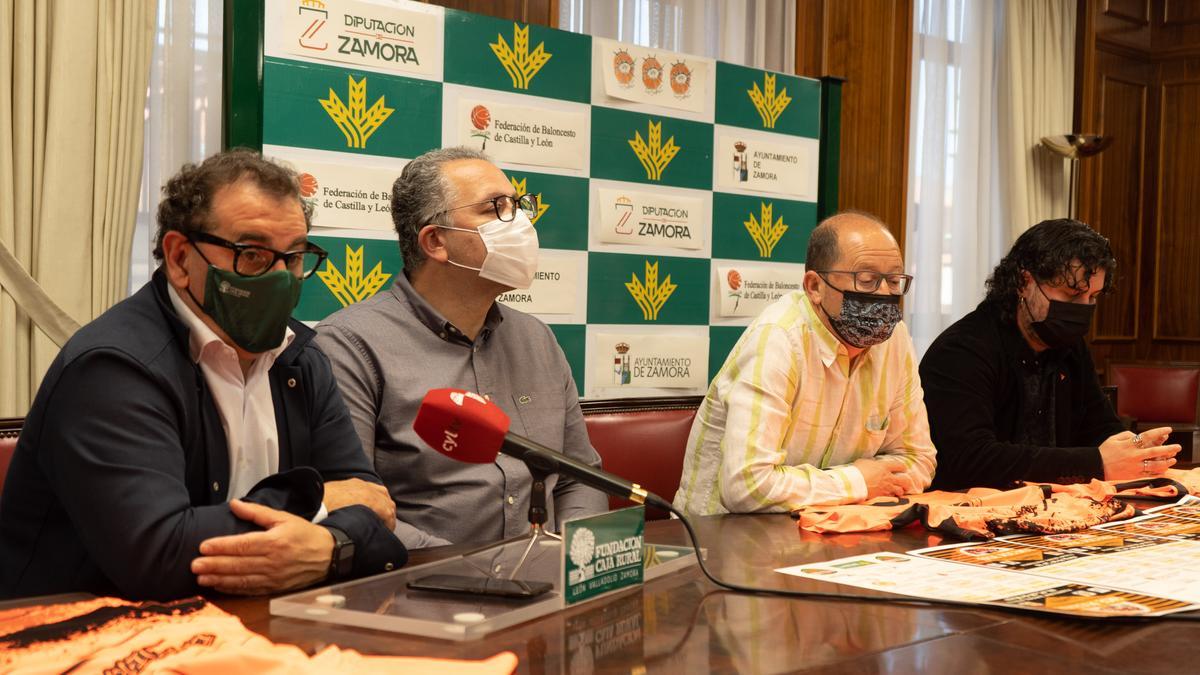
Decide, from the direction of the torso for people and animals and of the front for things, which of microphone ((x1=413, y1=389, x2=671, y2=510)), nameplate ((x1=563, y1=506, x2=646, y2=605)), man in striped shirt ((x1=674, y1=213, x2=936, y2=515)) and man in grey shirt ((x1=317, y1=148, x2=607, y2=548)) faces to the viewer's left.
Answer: the microphone

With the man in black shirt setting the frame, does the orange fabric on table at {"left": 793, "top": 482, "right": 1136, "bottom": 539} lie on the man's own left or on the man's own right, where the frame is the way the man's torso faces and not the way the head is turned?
on the man's own right

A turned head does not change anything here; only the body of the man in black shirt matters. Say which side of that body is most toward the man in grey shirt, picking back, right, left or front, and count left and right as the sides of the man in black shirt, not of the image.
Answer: right

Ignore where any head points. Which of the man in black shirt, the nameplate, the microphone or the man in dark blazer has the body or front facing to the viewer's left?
the microphone

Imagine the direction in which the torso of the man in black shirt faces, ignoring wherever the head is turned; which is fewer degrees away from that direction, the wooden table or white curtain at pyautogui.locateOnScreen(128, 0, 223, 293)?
the wooden table

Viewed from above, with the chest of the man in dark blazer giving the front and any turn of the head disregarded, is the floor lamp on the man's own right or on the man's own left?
on the man's own left

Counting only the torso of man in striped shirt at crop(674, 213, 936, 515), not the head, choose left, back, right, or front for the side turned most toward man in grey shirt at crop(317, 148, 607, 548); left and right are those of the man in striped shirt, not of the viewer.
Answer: right

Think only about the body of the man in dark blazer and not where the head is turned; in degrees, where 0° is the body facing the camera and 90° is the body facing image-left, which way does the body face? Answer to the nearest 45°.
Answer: approximately 315°

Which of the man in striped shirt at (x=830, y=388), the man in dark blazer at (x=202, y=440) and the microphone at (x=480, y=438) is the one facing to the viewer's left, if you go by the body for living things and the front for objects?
the microphone

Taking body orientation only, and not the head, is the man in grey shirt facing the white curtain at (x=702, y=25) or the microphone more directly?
the microphone

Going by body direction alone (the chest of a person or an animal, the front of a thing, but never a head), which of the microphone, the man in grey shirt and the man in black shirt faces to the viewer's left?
the microphone

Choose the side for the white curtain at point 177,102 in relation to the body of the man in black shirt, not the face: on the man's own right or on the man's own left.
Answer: on the man's own right

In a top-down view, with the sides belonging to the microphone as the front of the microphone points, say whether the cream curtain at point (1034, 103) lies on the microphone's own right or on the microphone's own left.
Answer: on the microphone's own right
